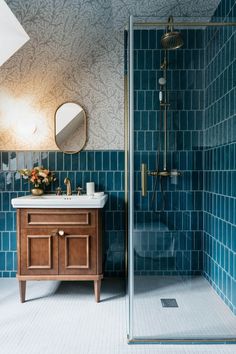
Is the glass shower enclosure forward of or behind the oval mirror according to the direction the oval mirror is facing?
forward

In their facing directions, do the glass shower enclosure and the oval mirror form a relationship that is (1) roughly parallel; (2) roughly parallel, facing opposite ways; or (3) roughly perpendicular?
roughly parallel

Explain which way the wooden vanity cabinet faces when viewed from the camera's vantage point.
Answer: facing the viewer

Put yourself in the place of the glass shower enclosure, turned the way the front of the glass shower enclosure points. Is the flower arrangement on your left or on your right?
on your right

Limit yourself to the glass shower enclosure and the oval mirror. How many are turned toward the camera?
2

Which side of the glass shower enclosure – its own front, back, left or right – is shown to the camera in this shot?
front

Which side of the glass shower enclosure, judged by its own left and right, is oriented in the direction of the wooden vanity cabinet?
right

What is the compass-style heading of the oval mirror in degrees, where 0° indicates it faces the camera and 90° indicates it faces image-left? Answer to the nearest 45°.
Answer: approximately 0°

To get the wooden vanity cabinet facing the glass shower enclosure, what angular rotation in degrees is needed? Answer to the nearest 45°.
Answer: approximately 45° to its left

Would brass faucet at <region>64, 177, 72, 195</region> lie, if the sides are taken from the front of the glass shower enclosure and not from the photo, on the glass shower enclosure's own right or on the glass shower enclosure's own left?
on the glass shower enclosure's own right
